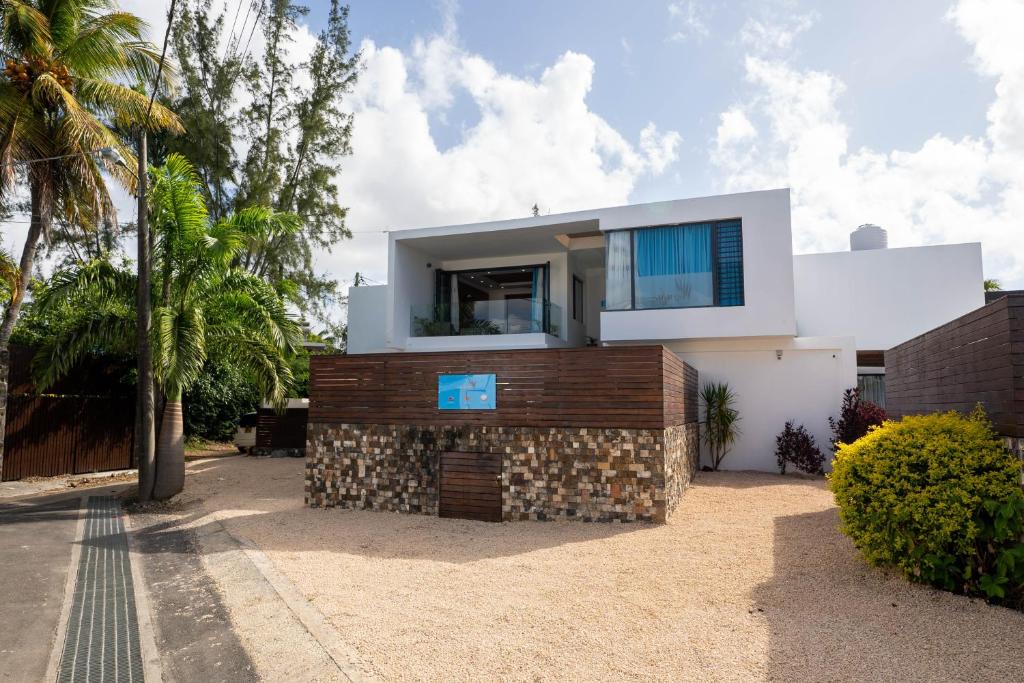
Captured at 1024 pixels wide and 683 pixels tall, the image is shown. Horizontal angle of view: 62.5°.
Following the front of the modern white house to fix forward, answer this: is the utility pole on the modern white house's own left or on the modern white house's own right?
on the modern white house's own right

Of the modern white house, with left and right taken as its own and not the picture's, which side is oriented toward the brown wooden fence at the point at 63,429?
right

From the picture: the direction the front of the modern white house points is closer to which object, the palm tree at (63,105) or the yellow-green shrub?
the yellow-green shrub

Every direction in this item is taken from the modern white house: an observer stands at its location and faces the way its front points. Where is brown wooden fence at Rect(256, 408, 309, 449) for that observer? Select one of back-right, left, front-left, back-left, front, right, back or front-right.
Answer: right

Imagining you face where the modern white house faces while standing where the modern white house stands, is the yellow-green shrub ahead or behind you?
ahead

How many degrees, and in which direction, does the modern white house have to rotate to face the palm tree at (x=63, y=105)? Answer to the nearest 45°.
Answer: approximately 45° to its right

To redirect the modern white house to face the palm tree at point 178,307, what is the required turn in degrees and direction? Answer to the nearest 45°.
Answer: approximately 45° to its right
